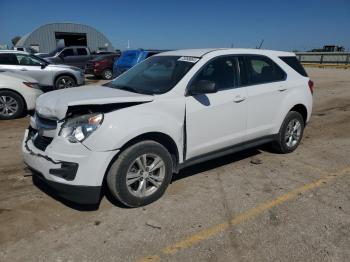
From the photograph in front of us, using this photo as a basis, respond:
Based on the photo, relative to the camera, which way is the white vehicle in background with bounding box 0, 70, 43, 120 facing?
to the viewer's right

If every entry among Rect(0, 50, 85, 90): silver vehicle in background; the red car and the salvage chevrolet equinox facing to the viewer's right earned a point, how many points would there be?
1

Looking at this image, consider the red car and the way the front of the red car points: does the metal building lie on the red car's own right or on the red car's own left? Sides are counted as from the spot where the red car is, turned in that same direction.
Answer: on the red car's own right

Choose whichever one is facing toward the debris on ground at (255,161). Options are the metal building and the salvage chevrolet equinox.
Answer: the metal building

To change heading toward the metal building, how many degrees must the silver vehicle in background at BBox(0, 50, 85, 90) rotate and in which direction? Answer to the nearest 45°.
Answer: approximately 90° to its left

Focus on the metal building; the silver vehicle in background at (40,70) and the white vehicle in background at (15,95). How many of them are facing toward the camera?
1

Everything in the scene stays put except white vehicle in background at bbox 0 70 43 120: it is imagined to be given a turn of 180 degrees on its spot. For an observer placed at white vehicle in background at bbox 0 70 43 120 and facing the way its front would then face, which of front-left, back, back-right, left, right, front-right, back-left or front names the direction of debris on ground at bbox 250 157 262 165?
back-left

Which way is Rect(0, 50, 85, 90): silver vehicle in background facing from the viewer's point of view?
to the viewer's right

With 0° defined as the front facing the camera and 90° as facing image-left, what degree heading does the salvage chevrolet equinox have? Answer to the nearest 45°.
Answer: approximately 45°

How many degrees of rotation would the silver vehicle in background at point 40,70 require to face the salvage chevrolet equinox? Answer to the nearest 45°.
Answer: approximately 90° to its right

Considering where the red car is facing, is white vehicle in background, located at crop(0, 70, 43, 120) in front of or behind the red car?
in front

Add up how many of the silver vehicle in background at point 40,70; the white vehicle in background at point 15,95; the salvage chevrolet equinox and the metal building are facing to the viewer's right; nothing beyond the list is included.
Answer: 2

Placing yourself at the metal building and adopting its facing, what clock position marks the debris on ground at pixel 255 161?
The debris on ground is roughly at 12 o'clock from the metal building.

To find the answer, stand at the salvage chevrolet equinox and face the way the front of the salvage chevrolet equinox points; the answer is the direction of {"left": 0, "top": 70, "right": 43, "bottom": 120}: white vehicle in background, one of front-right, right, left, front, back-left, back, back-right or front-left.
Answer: right

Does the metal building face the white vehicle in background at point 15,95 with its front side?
yes

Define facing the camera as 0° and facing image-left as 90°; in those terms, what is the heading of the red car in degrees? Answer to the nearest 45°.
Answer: approximately 45°
